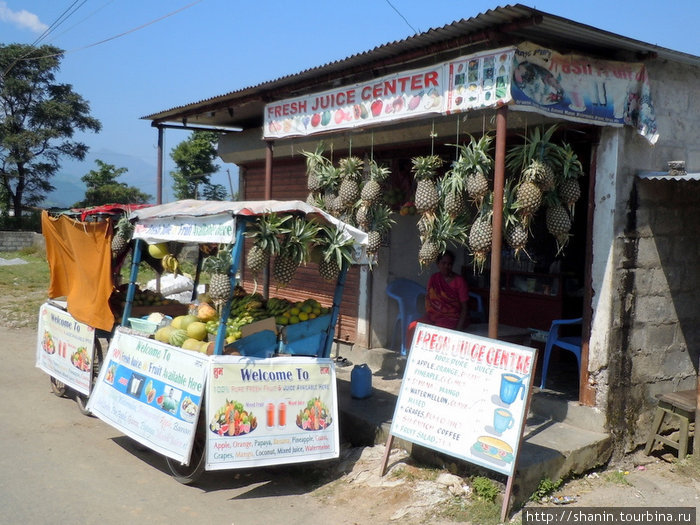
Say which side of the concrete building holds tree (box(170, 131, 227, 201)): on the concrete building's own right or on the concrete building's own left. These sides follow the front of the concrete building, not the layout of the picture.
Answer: on the concrete building's own right

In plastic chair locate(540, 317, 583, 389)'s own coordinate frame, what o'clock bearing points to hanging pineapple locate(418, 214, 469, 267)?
The hanging pineapple is roughly at 11 o'clock from the plastic chair.

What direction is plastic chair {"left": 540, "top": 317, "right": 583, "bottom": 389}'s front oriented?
to the viewer's left

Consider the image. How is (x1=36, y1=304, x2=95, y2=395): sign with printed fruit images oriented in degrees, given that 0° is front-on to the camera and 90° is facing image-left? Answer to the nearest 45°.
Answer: approximately 45°

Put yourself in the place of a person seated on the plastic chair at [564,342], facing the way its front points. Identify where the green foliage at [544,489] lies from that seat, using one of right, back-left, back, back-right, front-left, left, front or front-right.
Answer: left

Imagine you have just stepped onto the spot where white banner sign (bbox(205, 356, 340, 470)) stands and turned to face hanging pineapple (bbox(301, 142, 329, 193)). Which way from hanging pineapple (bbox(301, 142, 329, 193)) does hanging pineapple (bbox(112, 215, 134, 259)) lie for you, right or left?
left

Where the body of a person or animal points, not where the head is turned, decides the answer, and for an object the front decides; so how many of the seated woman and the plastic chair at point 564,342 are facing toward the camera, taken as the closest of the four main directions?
1

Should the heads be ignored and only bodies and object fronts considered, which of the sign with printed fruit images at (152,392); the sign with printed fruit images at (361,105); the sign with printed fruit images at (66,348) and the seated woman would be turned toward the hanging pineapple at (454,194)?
the seated woman

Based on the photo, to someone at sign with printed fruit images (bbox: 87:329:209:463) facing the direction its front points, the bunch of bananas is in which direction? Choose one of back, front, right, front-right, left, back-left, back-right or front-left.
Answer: back-right

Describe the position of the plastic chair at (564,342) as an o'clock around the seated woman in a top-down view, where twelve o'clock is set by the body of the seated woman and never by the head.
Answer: The plastic chair is roughly at 10 o'clock from the seated woman.
